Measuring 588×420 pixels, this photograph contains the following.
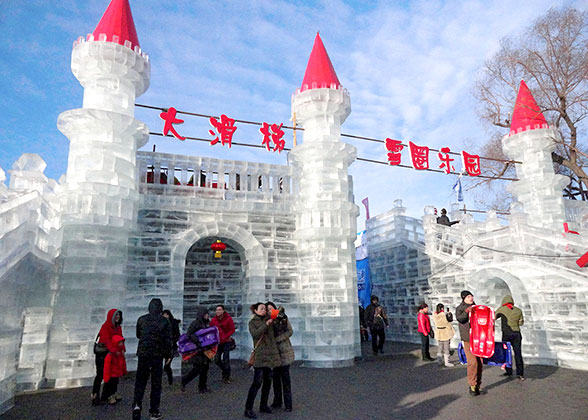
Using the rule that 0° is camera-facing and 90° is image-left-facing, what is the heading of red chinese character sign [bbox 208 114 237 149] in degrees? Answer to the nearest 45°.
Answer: approximately 0°

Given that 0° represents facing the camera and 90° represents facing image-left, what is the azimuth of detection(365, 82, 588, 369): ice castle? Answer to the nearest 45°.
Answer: approximately 45°

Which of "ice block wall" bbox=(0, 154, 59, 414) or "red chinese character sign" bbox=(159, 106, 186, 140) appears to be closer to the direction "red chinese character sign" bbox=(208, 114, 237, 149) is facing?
the ice block wall

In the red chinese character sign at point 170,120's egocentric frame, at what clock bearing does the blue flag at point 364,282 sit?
The blue flag is roughly at 8 o'clock from the red chinese character sign.

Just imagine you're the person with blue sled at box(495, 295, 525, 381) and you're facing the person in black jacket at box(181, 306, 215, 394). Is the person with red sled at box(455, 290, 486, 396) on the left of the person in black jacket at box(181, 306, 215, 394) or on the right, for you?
left

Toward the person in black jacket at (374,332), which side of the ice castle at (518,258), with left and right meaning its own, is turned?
right

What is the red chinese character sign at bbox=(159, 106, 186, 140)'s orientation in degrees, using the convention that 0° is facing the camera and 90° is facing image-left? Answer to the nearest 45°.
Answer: approximately 0°

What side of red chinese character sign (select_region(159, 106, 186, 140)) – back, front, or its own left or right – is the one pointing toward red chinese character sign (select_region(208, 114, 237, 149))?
left
